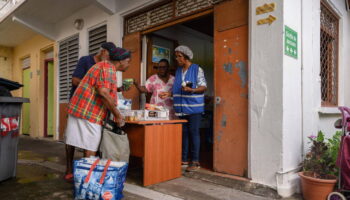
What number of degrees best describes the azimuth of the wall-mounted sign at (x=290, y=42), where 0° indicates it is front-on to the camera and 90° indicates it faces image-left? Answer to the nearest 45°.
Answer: approximately 315°

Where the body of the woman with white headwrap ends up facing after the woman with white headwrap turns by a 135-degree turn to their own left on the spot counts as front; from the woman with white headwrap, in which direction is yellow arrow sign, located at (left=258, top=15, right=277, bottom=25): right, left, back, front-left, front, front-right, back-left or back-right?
front-right

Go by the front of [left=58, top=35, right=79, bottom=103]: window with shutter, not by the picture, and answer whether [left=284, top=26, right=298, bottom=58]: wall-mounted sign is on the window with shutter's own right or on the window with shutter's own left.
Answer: on the window with shutter's own left

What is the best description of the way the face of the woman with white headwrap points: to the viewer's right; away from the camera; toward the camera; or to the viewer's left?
to the viewer's left
